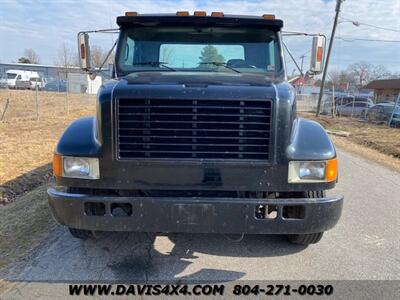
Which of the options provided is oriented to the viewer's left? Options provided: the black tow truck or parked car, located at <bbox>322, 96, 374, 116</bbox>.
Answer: the parked car

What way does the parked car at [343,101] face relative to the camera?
to the viewer's left

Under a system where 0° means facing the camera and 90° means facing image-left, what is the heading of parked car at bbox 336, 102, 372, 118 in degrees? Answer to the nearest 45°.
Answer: approximately 90°

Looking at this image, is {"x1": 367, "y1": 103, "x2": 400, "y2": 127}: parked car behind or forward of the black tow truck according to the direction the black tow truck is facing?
behind

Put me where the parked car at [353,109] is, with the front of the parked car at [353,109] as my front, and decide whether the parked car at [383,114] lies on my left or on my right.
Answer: on my left

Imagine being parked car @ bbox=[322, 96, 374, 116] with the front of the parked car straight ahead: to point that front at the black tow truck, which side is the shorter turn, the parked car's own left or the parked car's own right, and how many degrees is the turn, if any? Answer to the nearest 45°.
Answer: approximately 90° to the parked car's own left

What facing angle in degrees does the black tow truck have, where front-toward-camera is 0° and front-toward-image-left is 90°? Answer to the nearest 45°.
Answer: approximately 0°
